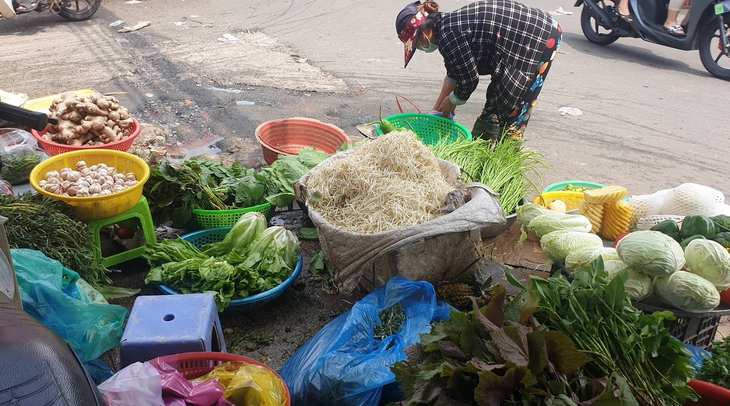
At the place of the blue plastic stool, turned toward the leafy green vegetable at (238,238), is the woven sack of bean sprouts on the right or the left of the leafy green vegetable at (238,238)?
right

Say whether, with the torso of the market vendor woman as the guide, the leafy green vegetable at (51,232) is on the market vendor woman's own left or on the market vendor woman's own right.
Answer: on the market vendor woman's own left

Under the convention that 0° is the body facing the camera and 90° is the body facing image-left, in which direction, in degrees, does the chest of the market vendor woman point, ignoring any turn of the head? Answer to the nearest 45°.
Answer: approximately 90°

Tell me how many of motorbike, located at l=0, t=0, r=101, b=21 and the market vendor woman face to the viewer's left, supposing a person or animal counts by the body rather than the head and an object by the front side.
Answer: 2

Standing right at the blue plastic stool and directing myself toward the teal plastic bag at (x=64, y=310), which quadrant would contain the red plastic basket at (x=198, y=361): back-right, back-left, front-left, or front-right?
back-left

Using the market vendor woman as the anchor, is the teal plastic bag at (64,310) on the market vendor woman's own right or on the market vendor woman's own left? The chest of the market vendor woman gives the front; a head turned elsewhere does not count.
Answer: on the market vendor woman's own left

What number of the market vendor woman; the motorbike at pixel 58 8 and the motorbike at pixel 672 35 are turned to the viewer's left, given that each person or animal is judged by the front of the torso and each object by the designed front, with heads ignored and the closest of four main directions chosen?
2

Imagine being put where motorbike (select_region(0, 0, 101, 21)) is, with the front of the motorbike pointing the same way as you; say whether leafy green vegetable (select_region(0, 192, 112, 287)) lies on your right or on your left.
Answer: on your left

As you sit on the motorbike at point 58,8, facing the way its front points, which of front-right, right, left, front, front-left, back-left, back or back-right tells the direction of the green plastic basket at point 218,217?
left
